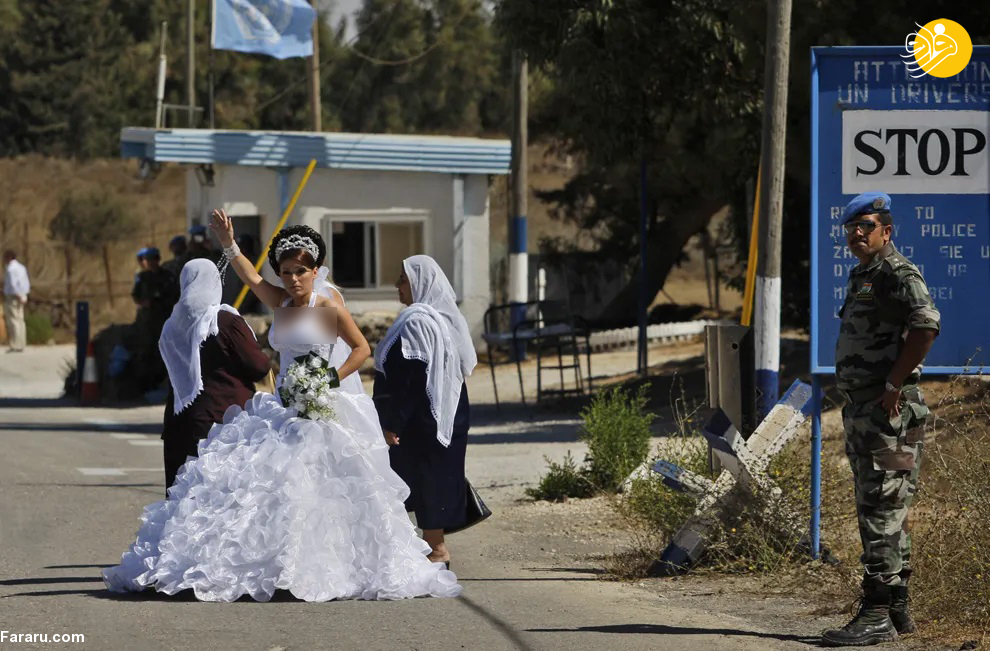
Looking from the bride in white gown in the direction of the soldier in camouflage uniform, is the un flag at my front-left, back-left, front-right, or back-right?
back-left

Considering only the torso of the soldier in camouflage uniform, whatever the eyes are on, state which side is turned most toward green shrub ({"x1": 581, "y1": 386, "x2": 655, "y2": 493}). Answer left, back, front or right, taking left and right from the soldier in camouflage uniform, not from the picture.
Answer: right

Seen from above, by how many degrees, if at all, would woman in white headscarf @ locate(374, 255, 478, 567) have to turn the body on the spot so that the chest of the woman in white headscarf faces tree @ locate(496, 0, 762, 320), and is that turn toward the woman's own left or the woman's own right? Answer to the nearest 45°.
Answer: approximately 90° to the woman's own right

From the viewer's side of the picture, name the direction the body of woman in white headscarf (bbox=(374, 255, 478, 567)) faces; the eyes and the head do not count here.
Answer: to the viewer's left

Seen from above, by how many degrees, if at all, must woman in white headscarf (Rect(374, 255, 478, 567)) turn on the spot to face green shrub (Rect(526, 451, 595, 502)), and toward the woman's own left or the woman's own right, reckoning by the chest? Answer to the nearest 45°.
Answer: approximately 90° to the woman's own right

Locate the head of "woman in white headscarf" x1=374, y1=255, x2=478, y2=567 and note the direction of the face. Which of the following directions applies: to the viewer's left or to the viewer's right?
to the viewer's left

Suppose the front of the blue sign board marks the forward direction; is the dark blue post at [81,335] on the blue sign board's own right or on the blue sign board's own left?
on the blue sign board's own right

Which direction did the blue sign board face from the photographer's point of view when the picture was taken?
facing the viewer

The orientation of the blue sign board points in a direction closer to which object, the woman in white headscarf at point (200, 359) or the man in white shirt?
the woman in white headscarf

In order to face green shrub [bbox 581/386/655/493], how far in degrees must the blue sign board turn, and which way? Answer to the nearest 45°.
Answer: approximately 135° to its right

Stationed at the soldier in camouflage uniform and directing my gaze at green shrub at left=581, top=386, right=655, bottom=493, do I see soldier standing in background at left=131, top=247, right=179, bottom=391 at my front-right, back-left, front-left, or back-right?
front-left

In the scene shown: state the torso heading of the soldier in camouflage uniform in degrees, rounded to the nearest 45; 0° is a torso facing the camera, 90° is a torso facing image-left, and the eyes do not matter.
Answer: approximately 45°

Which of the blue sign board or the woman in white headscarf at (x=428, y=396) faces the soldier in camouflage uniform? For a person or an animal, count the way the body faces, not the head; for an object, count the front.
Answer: the blue sign board

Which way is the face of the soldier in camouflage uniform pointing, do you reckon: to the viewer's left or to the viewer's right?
to the viewer's left

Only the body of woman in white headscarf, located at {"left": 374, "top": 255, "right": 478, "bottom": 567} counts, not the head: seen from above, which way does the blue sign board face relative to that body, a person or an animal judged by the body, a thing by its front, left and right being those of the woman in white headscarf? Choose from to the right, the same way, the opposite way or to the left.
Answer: to the left

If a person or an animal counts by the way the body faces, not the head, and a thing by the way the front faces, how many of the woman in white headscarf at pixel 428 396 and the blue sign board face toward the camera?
1

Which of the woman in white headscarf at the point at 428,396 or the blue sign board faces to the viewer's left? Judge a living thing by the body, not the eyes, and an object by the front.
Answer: the woman in white headscarf

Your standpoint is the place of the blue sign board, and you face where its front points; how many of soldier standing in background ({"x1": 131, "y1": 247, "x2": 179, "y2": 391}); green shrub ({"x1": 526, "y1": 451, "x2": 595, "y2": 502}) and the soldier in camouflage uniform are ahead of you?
1

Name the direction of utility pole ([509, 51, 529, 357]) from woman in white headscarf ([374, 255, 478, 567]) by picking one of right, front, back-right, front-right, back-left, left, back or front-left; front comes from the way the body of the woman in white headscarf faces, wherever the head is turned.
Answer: right
